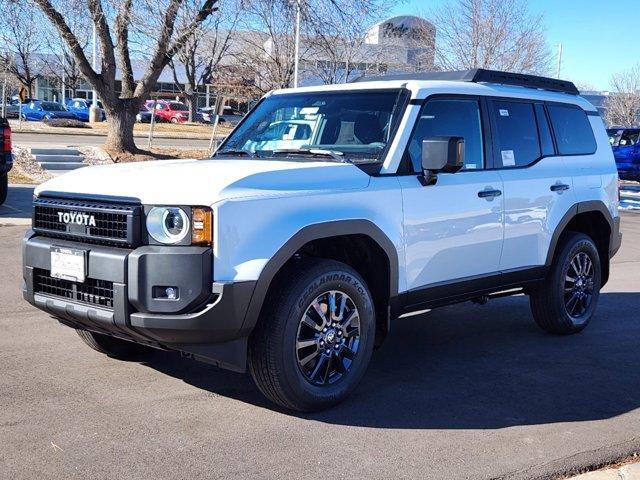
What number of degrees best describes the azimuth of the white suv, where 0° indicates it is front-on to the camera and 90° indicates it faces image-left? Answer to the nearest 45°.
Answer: approximately 45°

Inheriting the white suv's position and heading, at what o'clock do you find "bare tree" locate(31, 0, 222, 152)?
The bare tree is roughly at 4 o'clock from the white suv.

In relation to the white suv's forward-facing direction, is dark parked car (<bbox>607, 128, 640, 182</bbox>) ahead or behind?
behind

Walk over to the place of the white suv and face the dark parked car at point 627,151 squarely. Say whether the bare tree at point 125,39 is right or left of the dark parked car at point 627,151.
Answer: left
